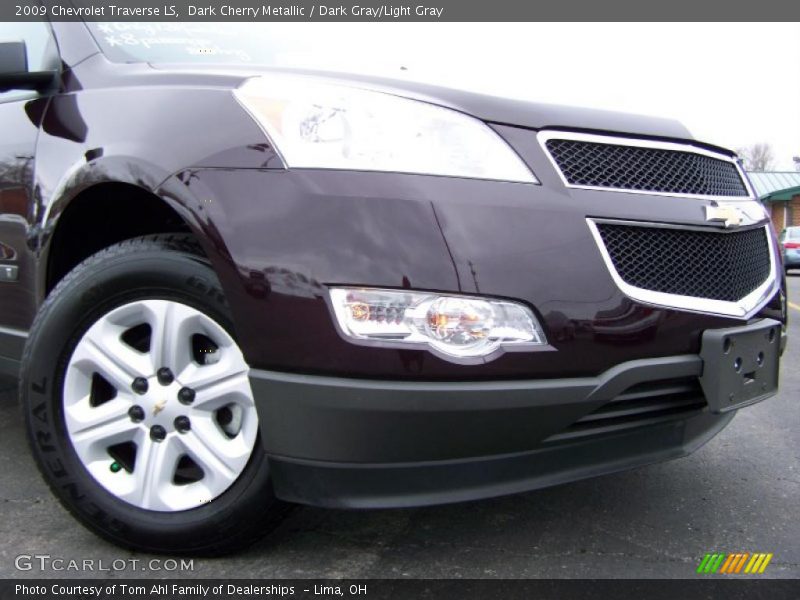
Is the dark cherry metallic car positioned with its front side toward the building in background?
no

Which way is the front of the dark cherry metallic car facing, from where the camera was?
facing the viewer and to the right of the viewer
